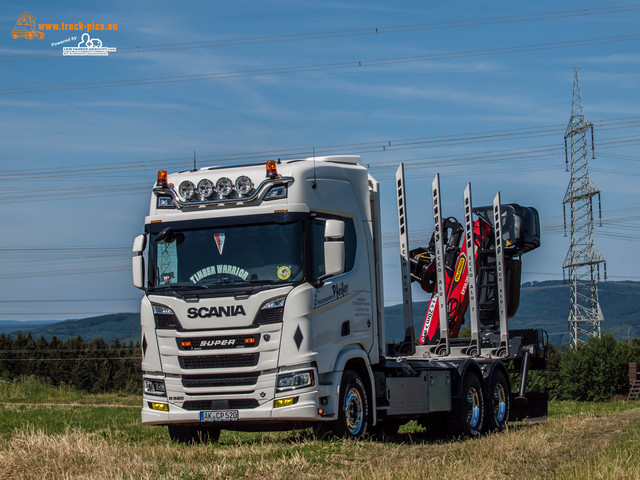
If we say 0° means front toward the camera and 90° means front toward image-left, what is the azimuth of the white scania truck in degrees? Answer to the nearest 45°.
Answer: approximately 45°
